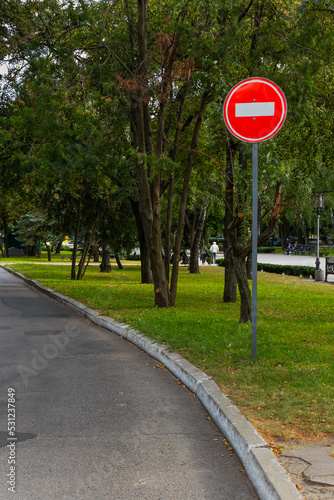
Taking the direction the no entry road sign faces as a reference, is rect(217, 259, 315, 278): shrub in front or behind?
behind

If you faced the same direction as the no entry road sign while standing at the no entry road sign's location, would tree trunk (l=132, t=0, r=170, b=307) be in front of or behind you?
behind

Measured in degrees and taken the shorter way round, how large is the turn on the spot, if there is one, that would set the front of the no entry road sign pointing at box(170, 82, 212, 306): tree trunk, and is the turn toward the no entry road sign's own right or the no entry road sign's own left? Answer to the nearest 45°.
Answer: approximately 180°

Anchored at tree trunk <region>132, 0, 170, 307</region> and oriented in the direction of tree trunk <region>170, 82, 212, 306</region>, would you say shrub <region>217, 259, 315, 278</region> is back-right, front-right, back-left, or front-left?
front-left

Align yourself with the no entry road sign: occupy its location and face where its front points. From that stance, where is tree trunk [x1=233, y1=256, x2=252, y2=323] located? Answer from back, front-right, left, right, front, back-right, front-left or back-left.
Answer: back

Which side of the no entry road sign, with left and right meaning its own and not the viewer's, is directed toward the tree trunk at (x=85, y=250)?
back

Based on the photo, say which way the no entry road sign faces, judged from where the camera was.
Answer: facing the viewer

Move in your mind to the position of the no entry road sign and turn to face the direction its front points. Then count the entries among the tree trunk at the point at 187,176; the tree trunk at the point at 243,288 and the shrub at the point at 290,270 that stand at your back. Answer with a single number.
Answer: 3
